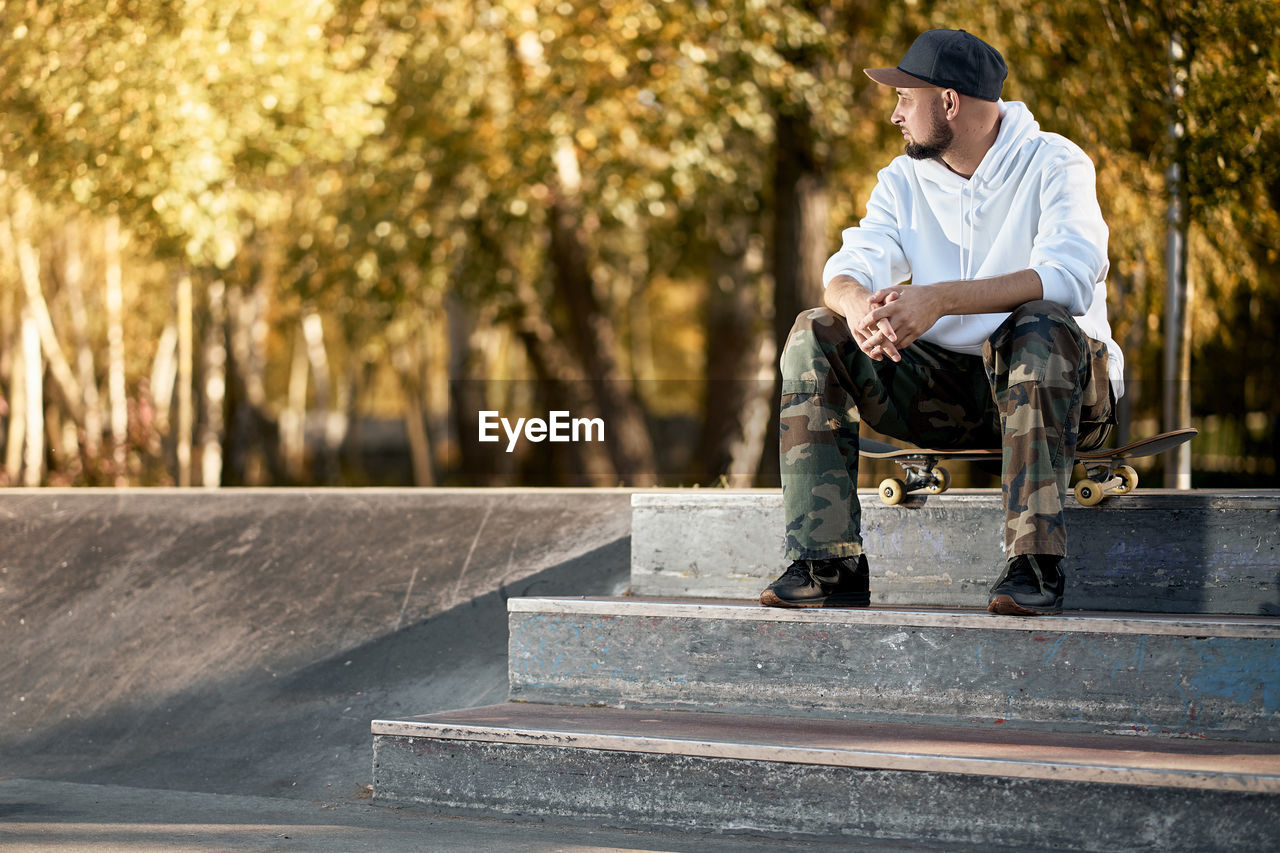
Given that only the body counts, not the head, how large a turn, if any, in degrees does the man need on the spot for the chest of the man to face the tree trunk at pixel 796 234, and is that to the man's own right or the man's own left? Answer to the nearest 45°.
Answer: approximately 135° to the man's own right

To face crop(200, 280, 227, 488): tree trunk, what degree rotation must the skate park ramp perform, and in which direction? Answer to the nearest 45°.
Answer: approximately 180°

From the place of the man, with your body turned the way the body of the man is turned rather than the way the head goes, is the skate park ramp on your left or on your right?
on your right

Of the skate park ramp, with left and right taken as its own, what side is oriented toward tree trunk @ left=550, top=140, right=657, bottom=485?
back

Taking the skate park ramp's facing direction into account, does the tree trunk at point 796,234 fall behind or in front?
behind

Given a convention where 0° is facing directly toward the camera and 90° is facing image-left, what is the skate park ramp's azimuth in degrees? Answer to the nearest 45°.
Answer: approximately 0°

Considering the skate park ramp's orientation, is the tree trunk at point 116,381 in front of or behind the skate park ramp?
behind
